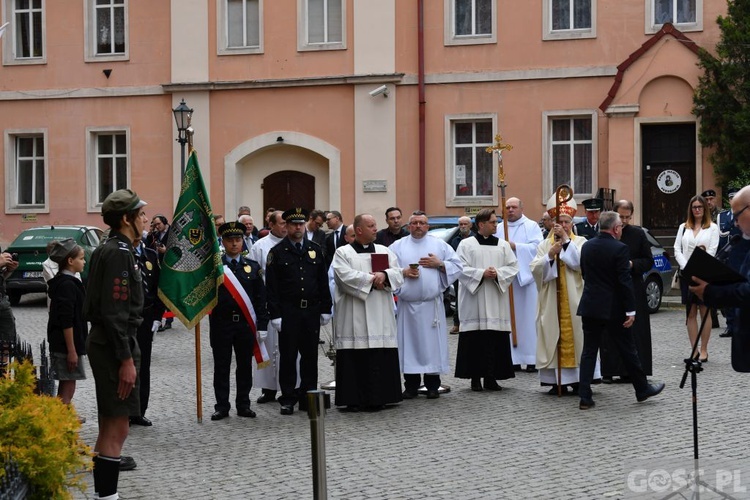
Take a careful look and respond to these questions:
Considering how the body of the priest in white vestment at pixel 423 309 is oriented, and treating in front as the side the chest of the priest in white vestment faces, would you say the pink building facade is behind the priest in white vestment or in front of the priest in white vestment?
behind

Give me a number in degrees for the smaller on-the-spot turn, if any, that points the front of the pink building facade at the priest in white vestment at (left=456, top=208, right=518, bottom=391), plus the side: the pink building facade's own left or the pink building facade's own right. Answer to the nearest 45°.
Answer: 0° — it already faces them

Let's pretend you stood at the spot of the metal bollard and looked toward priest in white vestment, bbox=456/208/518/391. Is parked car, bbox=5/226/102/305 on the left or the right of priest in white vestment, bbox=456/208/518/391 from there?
left

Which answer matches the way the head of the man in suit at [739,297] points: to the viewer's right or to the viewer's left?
to the viewer's left

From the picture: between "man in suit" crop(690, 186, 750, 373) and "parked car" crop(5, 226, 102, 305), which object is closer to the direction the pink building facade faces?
the man in suit

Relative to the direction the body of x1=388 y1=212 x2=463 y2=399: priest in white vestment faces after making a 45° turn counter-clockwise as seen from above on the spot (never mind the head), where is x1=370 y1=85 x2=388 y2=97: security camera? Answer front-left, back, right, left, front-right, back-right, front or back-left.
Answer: back-left

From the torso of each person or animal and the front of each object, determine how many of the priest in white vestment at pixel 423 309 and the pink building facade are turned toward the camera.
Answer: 2

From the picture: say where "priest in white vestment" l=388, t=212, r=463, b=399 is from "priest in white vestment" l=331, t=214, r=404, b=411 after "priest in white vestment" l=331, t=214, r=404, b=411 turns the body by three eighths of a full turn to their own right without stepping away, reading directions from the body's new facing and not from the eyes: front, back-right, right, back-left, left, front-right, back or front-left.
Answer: back-right

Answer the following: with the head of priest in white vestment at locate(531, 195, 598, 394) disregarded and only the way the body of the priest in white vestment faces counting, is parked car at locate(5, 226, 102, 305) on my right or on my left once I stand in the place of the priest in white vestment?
on my right
